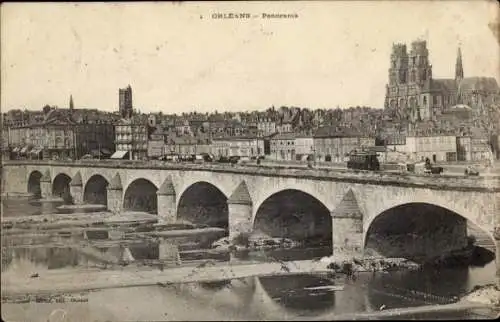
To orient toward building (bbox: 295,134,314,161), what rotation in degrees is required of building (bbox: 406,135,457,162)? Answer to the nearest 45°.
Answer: approximately 135° to its right

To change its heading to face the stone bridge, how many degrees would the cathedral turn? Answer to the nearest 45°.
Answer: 0° — it already faces it

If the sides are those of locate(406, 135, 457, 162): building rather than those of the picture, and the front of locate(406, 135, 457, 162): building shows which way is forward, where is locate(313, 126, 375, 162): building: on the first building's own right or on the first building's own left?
on the first building's own right

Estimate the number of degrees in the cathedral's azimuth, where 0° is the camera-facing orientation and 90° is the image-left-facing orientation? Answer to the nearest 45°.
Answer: approximately 45°

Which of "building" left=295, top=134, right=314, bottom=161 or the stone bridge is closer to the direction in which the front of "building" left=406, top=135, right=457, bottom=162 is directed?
the stone bridge

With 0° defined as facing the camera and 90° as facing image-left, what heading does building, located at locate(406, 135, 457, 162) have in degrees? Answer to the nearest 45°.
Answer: approximately 0°

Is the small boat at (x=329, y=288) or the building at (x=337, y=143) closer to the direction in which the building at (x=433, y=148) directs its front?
the small boat
